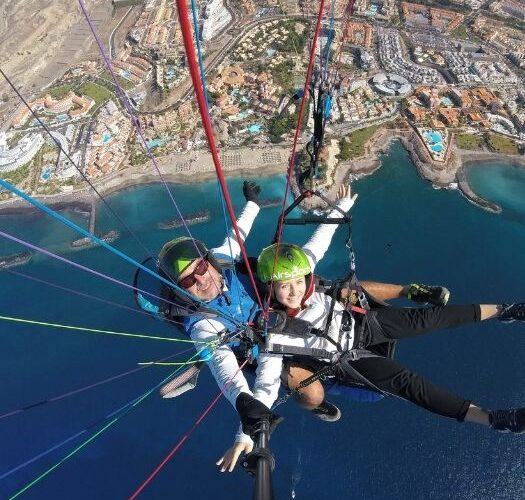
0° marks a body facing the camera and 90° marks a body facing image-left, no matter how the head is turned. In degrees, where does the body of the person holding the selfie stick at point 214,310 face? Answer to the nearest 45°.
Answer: approximately 315°

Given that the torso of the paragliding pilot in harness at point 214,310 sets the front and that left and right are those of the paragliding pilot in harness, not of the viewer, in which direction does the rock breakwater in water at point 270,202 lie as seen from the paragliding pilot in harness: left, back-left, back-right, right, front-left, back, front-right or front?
back-left

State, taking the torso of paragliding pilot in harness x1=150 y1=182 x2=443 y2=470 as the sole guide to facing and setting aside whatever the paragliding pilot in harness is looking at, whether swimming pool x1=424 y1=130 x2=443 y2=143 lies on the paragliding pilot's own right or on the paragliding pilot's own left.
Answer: on the paragliding pilot's own left

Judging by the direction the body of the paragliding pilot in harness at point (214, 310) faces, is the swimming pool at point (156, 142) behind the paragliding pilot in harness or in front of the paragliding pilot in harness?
behind
